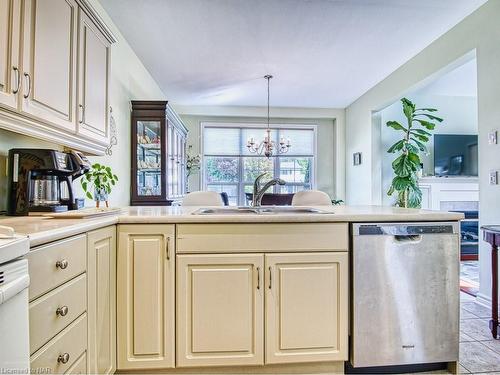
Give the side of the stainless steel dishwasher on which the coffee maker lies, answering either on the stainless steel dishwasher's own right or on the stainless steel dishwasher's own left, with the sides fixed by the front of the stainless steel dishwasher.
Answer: on the stainless steel dishwasher's own right

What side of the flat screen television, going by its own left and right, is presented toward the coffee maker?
front

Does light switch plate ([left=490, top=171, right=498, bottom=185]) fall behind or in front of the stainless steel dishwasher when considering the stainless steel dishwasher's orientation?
behind

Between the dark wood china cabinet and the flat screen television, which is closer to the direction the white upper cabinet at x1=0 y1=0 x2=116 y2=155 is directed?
the flat screen television

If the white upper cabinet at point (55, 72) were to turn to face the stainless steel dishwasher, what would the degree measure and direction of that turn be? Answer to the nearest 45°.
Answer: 0° — it already faces it

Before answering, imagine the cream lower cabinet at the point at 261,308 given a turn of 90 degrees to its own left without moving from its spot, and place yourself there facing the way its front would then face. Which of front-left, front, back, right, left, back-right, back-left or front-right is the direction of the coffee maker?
back

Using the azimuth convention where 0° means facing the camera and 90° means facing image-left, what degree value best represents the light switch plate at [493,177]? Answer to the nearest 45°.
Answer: approximately 45°

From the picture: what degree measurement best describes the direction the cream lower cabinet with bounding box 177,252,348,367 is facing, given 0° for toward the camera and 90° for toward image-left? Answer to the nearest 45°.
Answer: approximately 0°

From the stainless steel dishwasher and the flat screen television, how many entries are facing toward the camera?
2

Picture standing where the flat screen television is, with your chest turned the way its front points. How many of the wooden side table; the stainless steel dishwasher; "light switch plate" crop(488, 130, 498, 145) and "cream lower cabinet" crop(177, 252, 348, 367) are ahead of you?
4

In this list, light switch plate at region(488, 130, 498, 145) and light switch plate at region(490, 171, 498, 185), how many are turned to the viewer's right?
0
